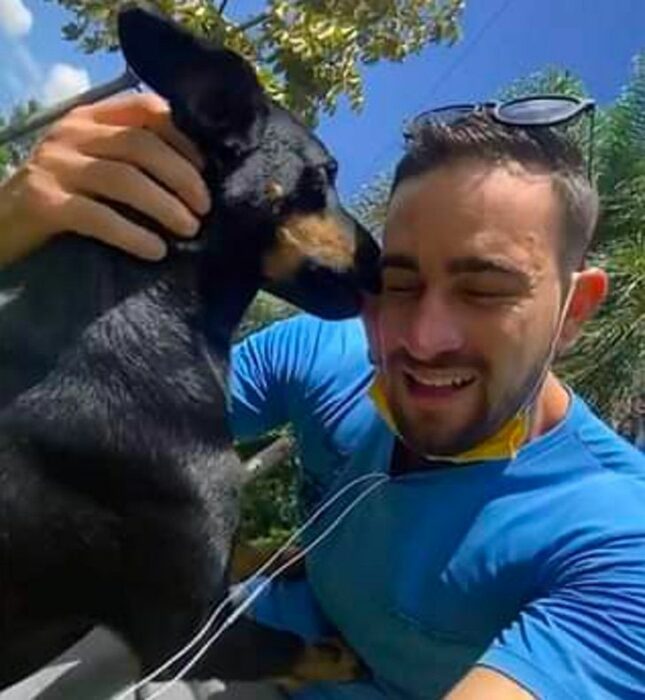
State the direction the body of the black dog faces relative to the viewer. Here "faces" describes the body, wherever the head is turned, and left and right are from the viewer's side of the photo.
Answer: facing to the right of the viewer

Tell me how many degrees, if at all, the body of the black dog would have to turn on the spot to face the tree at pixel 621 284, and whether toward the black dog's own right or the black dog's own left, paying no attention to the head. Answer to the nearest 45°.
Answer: approximately 45° to the black dog's own left

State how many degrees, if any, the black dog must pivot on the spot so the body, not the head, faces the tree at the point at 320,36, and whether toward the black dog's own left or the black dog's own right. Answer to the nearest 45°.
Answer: approximately 45° to the black dog's own left
